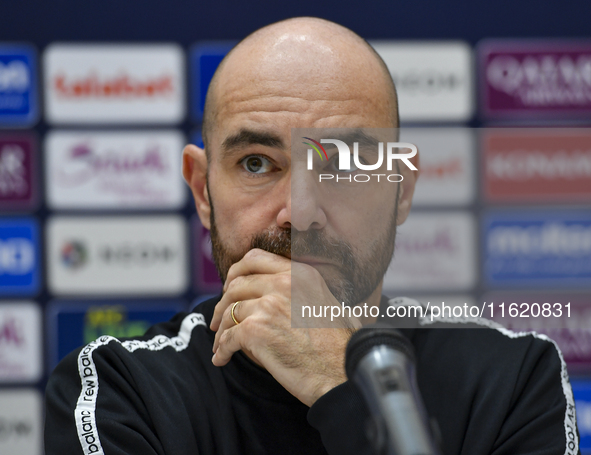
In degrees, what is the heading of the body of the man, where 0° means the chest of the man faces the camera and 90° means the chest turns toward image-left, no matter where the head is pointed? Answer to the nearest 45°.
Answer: approximately 0°
